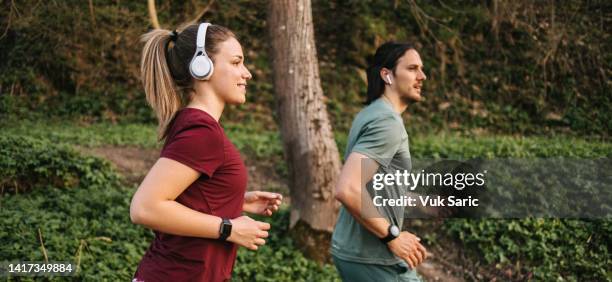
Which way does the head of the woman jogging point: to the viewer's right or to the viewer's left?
to the viewer's right

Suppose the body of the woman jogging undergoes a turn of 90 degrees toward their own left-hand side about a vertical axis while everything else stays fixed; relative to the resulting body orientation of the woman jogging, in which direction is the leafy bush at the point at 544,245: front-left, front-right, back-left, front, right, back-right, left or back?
front-right

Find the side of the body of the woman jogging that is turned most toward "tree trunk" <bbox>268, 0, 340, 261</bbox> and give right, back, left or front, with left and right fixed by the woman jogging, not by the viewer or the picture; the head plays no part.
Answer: left

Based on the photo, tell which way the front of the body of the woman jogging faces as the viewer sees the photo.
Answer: to the viewer's right

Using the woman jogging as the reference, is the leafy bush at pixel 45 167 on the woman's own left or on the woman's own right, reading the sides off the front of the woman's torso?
on the woman's own left
